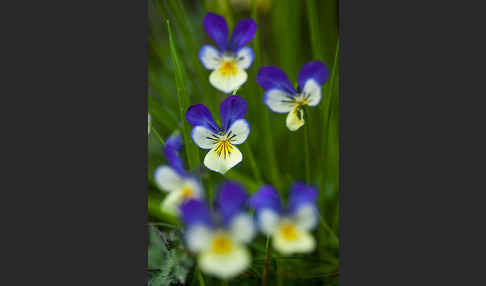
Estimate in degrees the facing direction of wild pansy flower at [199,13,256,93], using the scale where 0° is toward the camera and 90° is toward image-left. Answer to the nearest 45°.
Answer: approximately 0°

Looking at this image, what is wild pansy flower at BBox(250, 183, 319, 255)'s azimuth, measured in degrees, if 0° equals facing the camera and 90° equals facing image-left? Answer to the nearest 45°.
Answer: approximately 0°
